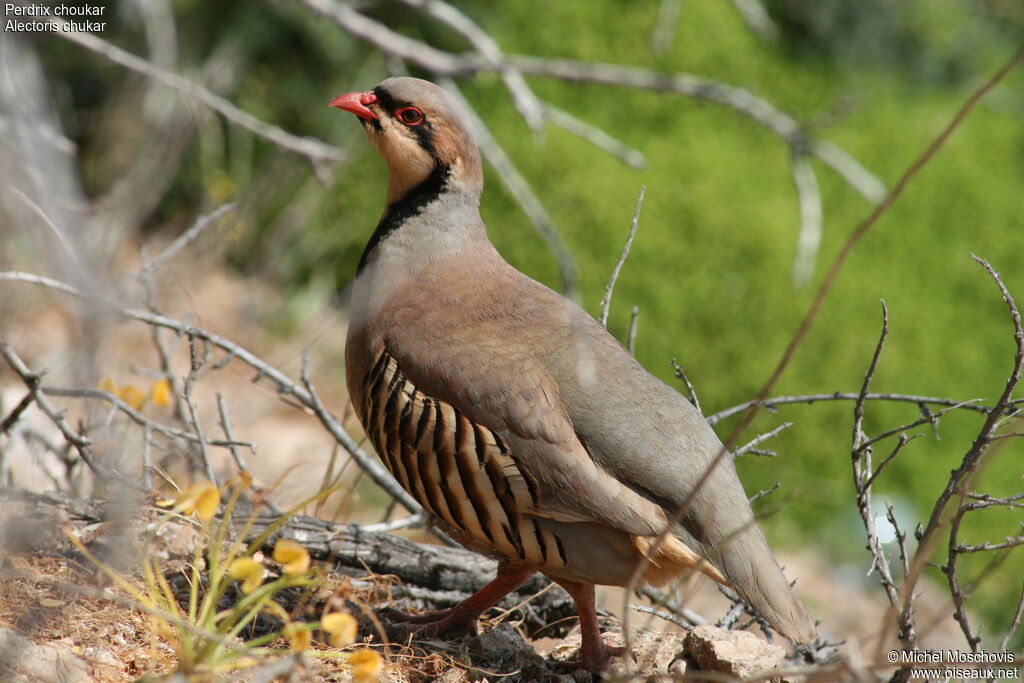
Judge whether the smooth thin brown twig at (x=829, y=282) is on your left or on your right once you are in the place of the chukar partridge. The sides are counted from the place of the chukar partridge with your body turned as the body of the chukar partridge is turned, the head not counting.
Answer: on your left

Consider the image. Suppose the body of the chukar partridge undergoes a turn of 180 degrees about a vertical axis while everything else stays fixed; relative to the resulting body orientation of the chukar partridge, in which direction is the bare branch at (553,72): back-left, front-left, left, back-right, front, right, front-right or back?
left

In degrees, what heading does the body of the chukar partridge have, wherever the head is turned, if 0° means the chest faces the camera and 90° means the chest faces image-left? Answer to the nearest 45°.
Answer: approximately 90°
